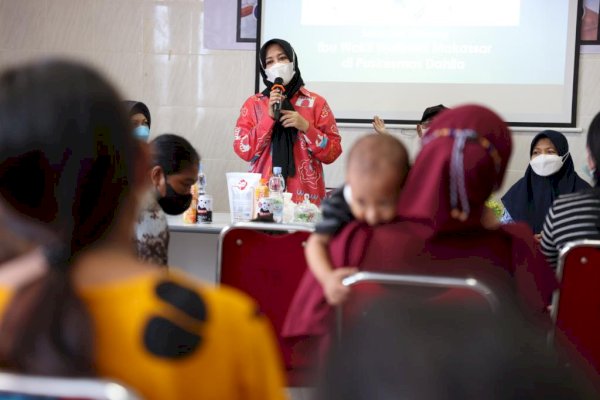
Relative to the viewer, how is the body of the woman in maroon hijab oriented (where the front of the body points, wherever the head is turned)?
away from the camera

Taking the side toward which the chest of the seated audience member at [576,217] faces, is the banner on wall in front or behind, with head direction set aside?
in front

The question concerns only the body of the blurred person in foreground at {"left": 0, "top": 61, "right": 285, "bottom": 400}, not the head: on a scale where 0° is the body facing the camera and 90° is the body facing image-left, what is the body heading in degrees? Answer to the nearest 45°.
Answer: approximately 180°

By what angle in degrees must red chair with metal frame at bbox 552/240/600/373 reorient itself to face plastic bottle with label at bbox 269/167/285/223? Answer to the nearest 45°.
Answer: approximately 45° to its left

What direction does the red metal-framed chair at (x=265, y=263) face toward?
away from the camera

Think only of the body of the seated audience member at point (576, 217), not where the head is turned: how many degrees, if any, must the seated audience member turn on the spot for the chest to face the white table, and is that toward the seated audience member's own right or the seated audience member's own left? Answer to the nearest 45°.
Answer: approximately 45° to the seated audience member's own left

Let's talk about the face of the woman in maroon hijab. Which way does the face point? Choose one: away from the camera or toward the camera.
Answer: away from the camera

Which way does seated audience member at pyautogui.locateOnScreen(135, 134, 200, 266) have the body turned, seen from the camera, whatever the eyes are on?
to the viewer's right

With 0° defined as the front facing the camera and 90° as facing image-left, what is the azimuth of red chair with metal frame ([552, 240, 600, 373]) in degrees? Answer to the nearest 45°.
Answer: approximately 180°

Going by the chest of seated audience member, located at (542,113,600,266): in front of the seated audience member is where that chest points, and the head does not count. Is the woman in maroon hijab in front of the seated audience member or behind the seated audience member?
behind

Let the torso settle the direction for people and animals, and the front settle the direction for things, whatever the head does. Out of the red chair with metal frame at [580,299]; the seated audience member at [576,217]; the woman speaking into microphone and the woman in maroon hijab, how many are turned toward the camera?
1

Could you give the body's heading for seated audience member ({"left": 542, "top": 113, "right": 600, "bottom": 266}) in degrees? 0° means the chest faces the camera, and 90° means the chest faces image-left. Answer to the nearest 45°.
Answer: approximately 180°

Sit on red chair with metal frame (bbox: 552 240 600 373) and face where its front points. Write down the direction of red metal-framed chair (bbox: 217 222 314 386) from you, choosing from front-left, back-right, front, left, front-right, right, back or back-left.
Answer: left

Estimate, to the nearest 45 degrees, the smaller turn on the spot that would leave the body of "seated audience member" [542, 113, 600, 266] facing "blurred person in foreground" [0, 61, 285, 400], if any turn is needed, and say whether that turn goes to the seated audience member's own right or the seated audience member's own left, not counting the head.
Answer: approximately 180°

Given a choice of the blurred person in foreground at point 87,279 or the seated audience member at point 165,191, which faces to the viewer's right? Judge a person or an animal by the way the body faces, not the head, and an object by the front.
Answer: the seated audience member
